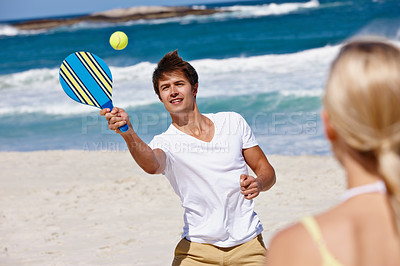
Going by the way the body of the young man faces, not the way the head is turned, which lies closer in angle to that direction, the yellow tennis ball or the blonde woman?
the blonde woman

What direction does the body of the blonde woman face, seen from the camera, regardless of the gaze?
away from the camera

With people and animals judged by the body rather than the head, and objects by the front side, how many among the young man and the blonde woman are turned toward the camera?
1

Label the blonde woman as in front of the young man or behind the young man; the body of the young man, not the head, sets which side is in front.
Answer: in front

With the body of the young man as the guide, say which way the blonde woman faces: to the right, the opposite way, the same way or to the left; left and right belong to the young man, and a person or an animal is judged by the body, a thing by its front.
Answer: the opposite way

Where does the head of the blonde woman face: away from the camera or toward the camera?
away from the camera

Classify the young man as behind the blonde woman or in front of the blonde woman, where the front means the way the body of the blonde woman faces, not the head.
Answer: in front

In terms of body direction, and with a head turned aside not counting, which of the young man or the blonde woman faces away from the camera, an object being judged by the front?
the blonde woman

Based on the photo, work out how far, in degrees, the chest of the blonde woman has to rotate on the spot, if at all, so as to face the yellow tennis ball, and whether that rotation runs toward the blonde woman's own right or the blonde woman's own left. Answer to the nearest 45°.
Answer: approximately 45° to the blonde woman's own left

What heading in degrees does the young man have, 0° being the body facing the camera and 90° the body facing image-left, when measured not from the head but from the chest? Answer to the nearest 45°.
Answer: approximately 0°
